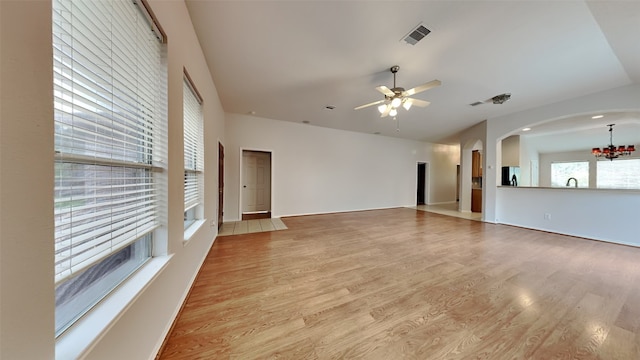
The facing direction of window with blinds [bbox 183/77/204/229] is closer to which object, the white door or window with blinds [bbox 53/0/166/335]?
the white door

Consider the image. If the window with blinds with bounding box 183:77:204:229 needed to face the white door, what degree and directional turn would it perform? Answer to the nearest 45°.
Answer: approximately 45° to its left

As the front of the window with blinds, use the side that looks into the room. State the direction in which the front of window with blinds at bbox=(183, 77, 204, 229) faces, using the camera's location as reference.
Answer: facing to the right of the viewer

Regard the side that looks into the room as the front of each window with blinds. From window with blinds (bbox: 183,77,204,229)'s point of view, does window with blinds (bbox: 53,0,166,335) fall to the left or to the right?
on its right
